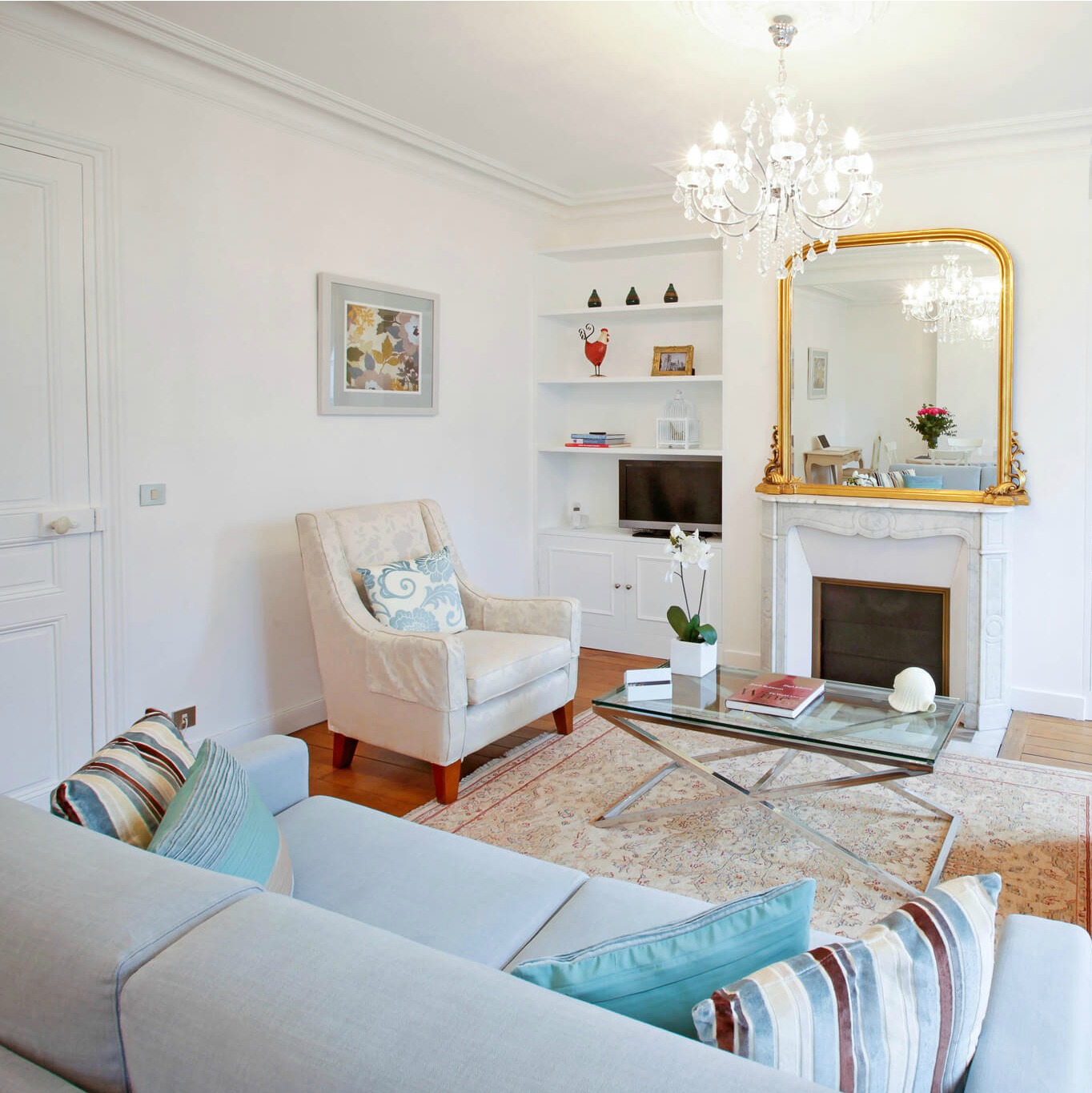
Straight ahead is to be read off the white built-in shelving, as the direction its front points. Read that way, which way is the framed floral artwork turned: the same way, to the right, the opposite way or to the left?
to the left

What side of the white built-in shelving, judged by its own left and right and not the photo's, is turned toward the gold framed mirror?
left

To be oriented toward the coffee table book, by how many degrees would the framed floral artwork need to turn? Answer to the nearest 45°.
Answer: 0° — it already faces it

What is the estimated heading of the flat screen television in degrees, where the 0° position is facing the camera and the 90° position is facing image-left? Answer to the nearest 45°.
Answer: approximately 45°

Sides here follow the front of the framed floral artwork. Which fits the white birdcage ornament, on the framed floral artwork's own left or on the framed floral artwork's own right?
on the framed floral artwork's own left

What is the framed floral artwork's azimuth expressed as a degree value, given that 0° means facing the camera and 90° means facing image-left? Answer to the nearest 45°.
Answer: approximately 315°

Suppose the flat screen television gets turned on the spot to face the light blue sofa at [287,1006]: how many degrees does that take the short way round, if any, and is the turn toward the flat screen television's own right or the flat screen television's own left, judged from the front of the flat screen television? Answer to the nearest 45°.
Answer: approximately 45° to the flat screen television's own left

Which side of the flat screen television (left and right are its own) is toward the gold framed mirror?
left

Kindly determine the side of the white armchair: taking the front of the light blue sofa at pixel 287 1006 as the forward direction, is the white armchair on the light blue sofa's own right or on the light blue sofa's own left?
on the light blue sofa's own left

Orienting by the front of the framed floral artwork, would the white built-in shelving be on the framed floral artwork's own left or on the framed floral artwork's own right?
on the framed floral artwork's own left

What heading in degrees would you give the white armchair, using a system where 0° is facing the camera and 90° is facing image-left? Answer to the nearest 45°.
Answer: approximately 315°

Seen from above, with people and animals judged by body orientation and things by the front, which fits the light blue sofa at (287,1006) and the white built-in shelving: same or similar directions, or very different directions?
very different directions
